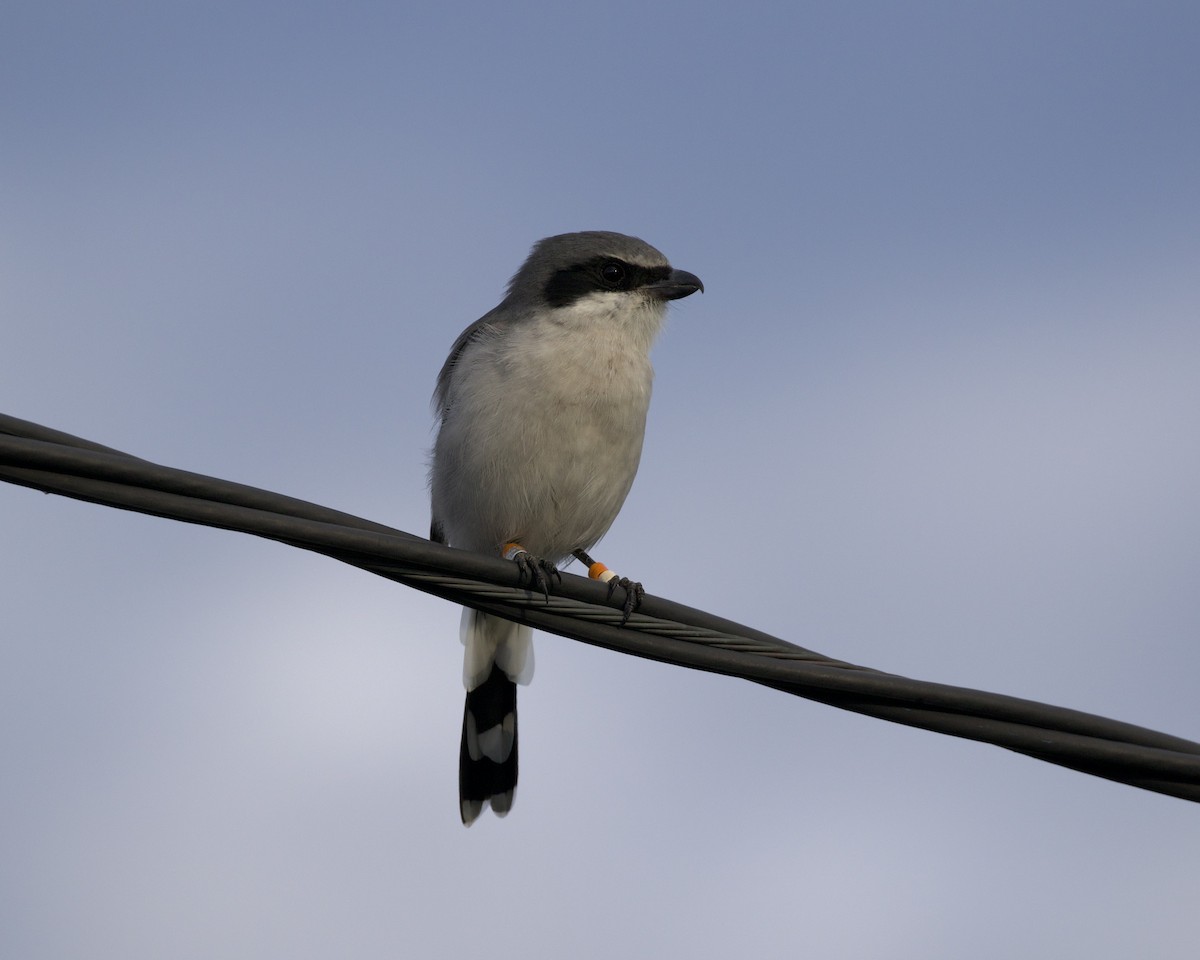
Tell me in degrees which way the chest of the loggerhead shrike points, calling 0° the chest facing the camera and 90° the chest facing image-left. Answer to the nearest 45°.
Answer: approximately 315°
